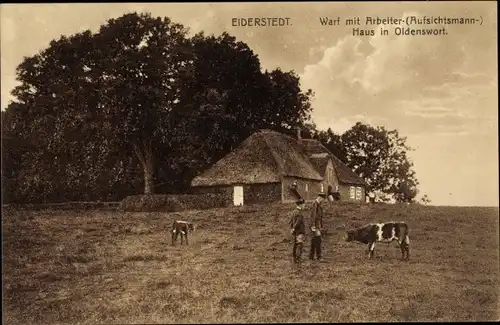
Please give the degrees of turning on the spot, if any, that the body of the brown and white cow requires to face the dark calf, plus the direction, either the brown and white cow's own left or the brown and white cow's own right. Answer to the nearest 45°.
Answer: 0° — it already faces it

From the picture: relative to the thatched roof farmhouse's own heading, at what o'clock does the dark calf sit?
The dark calf is roughly at 2 o'clock from the thatched roof farmhouse.

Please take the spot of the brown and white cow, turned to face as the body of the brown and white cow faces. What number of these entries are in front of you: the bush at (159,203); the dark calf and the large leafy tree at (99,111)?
3

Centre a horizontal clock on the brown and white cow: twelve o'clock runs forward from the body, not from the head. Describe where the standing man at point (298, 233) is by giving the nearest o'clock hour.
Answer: The standing man is roughly at 11 o'clock from the brown and white cow.

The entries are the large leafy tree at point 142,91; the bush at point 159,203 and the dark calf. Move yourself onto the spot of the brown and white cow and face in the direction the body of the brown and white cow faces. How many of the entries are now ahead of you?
3

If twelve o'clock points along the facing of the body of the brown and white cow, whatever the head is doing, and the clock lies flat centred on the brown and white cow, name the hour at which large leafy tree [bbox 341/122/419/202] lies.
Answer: The large leafy tree is roughly at 3 o'clock from the brown and white cow.

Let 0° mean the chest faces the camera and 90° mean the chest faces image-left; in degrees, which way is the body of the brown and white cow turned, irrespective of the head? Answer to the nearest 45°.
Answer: approximately 90°

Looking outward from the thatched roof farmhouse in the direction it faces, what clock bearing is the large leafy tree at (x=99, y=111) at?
The large leafy tree is roughly at 3 o'clock from the thatched roof farmhouse.

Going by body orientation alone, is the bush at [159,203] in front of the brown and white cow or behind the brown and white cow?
in front

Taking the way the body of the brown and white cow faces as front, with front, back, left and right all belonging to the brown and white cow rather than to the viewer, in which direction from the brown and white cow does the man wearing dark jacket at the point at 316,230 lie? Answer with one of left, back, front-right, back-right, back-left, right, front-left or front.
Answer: front-left
